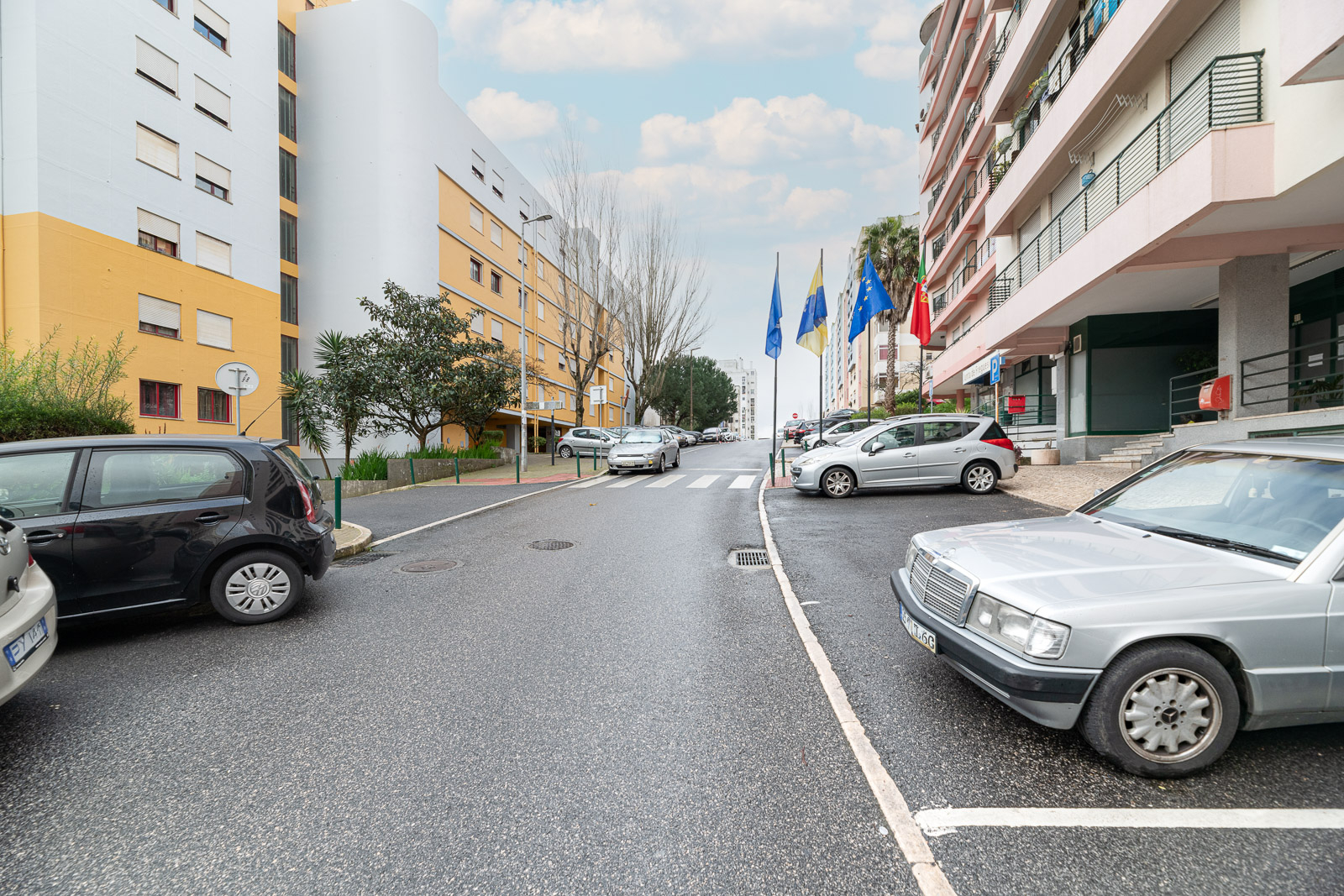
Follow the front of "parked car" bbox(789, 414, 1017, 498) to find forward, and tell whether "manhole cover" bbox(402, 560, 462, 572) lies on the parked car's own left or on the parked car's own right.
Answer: on the parked car's own left

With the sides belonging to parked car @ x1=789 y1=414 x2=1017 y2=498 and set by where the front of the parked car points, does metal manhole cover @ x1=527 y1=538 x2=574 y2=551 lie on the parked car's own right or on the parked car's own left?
on the parked car's own left

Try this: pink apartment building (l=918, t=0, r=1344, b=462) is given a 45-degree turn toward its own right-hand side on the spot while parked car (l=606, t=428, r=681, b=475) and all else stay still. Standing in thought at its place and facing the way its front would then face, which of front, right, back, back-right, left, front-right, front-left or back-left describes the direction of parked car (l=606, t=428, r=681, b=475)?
front

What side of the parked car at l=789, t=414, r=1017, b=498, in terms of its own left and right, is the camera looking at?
left

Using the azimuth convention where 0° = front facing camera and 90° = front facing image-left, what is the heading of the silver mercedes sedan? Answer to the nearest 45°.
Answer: approximately 45°

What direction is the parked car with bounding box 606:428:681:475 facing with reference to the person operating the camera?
facing the viewer and to the left of the viewer

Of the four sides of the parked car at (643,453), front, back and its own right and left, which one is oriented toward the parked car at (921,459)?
left

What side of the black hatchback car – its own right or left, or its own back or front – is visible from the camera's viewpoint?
left

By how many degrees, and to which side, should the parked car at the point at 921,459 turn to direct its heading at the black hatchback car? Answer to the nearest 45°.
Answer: approximately 45° to its left

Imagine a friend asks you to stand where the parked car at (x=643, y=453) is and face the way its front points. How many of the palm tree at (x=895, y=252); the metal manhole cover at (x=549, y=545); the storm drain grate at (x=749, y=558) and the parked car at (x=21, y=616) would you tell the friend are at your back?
1

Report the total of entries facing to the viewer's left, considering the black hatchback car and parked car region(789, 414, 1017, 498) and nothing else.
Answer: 2

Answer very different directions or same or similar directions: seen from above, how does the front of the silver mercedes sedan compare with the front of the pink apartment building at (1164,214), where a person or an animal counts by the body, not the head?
same or similar directions

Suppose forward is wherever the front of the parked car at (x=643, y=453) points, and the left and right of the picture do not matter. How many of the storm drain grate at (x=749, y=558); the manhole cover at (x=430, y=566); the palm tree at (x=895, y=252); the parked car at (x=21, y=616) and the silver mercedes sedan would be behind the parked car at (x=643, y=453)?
1

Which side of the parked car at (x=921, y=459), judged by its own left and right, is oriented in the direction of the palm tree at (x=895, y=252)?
right

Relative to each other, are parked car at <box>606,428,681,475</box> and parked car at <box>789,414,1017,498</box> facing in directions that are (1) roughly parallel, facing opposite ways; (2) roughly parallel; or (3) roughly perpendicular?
roughly perpendicular

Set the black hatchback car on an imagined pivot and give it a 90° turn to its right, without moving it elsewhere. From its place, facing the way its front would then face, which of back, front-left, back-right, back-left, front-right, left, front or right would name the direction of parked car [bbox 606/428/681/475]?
front-right
